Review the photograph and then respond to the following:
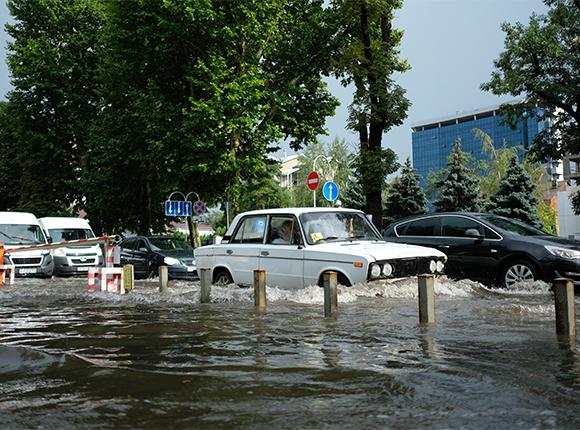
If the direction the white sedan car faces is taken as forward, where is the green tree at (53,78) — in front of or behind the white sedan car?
behind

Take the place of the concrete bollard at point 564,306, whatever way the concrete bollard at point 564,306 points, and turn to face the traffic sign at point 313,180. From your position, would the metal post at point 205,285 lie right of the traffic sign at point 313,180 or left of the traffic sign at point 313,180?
left

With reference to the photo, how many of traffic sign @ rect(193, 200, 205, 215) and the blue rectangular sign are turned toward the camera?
2

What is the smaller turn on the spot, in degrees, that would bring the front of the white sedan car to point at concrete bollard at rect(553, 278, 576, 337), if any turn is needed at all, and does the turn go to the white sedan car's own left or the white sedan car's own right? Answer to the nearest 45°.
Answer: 0° — it already faces it

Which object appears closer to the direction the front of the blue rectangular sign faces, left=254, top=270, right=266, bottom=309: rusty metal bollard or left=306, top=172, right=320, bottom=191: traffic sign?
the rusty metal bollard

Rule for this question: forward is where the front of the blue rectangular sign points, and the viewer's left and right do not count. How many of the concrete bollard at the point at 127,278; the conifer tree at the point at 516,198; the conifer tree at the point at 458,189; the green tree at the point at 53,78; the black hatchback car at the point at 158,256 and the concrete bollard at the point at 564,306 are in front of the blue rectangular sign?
3

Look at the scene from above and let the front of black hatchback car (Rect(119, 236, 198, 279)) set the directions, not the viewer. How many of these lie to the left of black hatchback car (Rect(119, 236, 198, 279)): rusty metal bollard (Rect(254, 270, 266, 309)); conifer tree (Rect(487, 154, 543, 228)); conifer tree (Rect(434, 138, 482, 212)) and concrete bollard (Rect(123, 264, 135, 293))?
2

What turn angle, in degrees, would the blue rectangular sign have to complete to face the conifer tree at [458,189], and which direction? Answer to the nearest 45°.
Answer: approximately 135° to its left

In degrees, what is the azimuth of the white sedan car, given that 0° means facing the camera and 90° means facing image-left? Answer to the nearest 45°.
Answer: approximately 315°

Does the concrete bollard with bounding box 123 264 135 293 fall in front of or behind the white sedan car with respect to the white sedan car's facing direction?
behind

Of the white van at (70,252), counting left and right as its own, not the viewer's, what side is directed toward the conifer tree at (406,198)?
left

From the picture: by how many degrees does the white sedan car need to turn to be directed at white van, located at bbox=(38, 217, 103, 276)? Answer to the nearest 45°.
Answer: approximately 180°

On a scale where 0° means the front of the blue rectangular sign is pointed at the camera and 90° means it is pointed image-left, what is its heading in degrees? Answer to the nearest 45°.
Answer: approximately 0°
